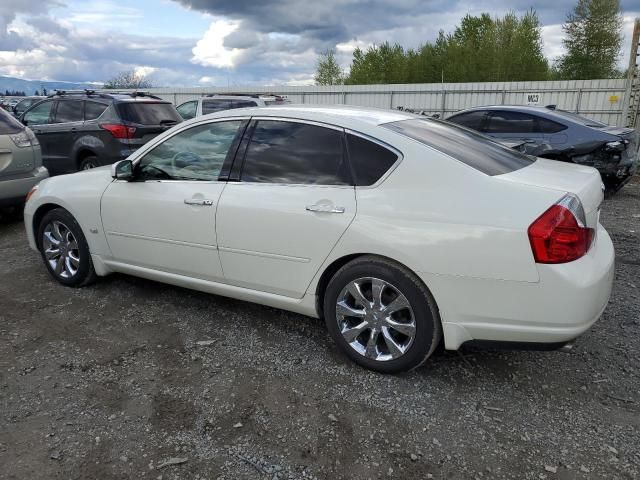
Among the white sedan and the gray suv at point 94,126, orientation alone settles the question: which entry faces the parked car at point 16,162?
the white sedan

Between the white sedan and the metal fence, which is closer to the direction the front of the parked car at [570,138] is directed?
the metal fence

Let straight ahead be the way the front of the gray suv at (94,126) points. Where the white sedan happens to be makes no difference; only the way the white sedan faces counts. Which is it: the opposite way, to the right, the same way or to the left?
the same way

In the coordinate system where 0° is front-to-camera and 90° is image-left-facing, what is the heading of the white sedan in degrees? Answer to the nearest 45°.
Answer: approximately 135°

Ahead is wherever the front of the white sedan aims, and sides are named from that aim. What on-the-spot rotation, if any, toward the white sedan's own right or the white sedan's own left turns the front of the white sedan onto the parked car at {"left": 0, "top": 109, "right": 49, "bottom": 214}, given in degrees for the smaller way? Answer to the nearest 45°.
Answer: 0° — it already faces it

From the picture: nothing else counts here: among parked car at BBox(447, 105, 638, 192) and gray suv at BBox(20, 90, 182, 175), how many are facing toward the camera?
0

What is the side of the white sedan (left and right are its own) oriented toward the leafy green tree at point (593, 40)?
right

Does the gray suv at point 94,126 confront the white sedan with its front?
no

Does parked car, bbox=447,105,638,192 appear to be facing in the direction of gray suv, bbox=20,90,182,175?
no

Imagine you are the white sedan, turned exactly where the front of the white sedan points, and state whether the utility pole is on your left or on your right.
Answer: on your right

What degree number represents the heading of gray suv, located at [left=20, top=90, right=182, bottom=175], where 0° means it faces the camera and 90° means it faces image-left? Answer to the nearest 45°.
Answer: approximately 135°

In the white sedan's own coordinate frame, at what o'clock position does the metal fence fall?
The metal fence is roughly at 2 o'clock from the white sedan.
